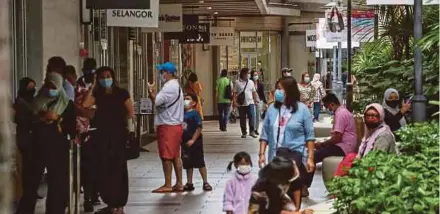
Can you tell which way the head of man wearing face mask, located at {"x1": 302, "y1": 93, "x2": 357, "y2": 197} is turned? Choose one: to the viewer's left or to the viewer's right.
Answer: to the viewer's left

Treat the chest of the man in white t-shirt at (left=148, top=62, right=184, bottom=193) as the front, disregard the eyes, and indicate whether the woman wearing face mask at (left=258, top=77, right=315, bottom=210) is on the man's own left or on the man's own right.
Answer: on the man's own left

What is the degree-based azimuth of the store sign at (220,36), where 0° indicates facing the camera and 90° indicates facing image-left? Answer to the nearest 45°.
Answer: approximately 0°
